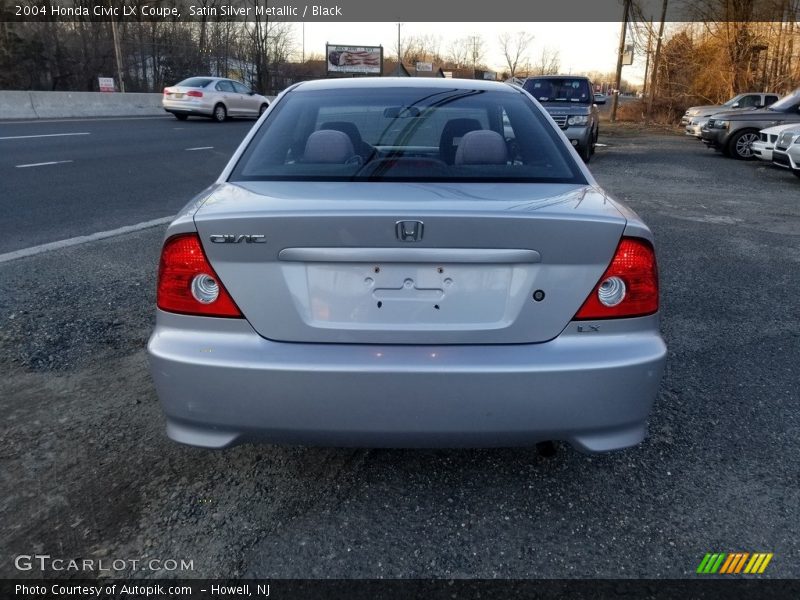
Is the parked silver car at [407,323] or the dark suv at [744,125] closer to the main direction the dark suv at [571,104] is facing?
the parked silver car

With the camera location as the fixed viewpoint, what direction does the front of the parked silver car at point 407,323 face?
facing away from the viewer

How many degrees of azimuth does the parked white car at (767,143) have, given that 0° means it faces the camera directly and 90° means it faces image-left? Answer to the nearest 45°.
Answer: approximately 45°

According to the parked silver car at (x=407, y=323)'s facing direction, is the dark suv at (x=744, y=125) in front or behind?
in front

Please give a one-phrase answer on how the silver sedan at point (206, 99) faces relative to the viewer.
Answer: facing away from the viewer and to the right of the viewer

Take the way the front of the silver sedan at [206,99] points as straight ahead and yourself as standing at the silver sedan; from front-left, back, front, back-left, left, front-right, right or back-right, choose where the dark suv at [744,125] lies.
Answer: right

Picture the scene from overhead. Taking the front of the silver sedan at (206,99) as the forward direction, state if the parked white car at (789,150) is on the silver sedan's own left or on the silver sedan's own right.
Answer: on the silver sedan's own right

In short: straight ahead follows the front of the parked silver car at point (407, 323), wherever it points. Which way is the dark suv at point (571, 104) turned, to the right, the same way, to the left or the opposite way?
the opposite way

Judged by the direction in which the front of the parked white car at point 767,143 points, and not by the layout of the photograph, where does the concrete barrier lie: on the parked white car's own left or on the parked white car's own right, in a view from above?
on the parked white car's own right
